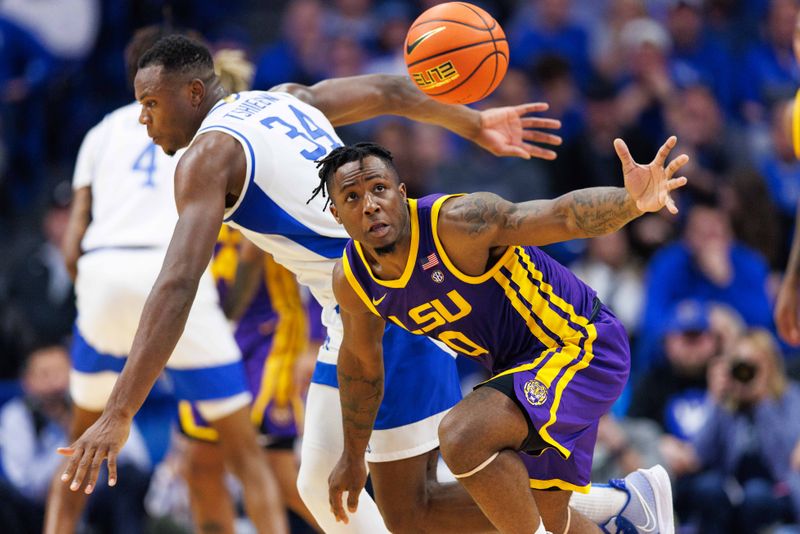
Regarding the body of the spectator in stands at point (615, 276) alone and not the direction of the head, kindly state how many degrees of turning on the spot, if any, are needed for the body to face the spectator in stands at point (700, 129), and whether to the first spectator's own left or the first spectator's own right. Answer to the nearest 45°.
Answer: approximately 180°

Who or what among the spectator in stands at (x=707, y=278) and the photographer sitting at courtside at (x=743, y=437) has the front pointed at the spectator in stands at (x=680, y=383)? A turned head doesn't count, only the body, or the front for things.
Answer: the spectator in stands at (x=707, y=278)

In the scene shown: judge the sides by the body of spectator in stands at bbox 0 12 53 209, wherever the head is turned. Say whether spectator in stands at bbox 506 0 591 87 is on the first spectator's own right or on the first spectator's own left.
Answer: on the first spectator's own left

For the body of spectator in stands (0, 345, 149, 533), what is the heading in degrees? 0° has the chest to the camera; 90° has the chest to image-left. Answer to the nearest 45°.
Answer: approximately 315°

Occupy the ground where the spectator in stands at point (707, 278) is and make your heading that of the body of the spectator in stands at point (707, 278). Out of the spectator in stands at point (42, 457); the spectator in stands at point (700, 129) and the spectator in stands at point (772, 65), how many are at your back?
2

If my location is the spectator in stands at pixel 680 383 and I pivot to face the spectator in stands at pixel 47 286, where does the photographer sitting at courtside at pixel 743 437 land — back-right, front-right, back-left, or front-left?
back-left

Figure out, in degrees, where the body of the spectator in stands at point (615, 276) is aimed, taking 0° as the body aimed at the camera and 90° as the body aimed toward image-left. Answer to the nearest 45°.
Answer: approximately 0°

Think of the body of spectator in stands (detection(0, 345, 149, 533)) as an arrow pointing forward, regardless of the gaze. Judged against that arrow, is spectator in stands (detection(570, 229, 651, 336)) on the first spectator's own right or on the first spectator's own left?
on the first spectator's own left

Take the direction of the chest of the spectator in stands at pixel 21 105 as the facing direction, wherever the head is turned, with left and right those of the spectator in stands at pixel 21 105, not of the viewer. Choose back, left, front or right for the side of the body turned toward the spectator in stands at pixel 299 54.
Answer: left

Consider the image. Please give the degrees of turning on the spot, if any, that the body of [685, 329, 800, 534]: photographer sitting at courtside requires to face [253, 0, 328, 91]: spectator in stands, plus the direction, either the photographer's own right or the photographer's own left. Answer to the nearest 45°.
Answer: approximately 135° to the photographer's own right

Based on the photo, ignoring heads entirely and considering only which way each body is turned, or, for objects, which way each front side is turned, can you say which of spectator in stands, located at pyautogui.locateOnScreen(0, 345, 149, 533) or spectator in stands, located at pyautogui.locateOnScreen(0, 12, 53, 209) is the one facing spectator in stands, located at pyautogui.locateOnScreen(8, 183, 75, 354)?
spectator in stands, located at pyautogui.locateOnScreen(0, 12, 53, 209)

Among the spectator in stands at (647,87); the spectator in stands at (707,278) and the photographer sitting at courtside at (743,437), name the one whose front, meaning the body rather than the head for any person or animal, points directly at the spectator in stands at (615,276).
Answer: the spectator in stands at (647,87)

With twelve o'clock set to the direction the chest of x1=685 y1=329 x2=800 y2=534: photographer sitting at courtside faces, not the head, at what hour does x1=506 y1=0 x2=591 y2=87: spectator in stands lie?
x1=506 y1=0 x2=591 y2=87: spectator in stands is roughly at 5 o'clock from x1=685 y1=329 x2=800 y2=534: photographer sitting at courtside.
